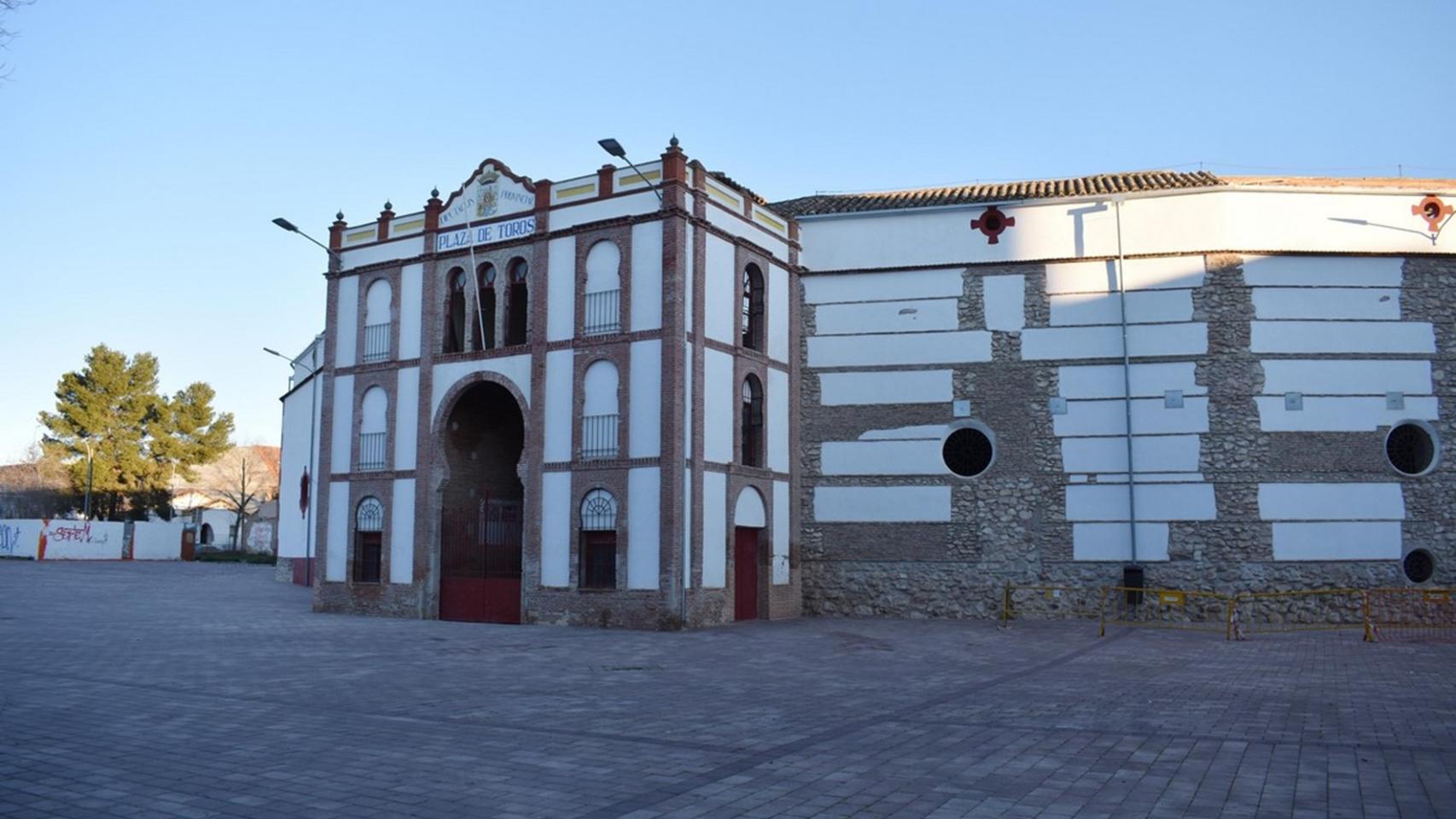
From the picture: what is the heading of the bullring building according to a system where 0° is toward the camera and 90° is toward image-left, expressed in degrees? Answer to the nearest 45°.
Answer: approximately 45°

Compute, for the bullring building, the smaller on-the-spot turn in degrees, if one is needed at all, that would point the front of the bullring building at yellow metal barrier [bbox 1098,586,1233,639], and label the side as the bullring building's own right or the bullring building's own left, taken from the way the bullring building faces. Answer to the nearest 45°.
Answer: approximately 45° to the bullring building's own left

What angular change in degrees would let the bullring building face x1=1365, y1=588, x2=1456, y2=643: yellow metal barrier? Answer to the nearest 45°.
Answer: approximately 135° to its left
